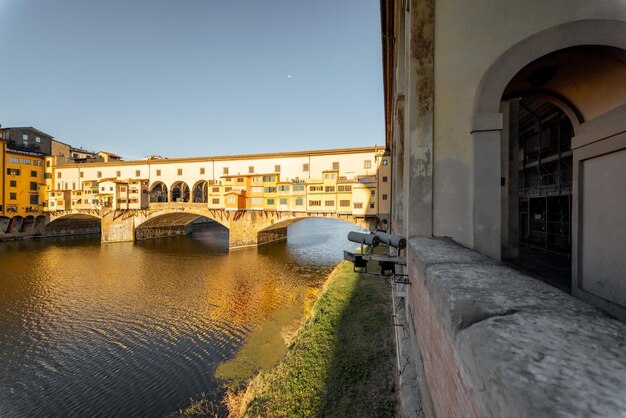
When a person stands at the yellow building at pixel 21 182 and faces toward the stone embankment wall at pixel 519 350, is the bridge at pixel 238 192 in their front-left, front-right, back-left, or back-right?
front-left

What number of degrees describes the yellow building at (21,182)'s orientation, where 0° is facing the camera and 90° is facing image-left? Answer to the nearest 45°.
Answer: approximately 315°

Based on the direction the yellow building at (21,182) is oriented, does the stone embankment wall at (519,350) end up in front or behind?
in front

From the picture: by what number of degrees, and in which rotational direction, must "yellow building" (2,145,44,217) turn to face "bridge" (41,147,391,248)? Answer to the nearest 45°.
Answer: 0° — it already faces it
